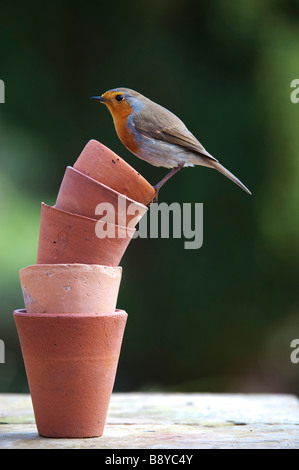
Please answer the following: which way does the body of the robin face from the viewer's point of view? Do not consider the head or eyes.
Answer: to the viewer's left

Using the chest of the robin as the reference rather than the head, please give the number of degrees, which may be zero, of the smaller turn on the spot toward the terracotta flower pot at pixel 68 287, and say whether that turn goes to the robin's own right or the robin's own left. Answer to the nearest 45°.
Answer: approximately 45° to the robin's own left

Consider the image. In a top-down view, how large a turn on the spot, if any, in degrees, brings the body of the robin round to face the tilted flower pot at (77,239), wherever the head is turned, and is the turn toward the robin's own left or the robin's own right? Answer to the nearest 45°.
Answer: approximately 45° to the robin's own left
